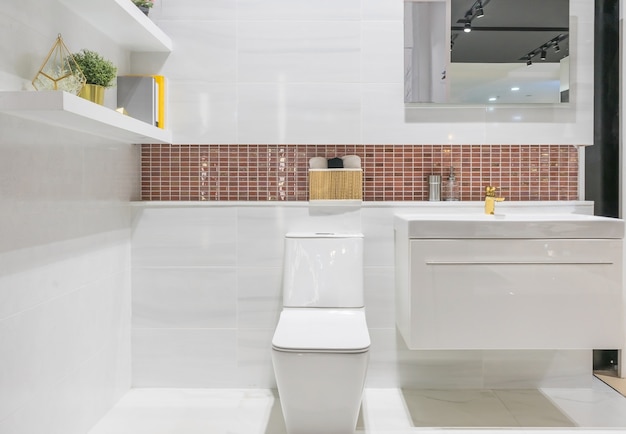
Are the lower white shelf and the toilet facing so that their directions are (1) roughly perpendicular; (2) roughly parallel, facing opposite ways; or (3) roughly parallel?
roughly perpendicular

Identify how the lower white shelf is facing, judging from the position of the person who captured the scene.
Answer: facing to the right of the viewer

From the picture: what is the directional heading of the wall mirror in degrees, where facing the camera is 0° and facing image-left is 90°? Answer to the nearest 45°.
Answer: approximately 0°

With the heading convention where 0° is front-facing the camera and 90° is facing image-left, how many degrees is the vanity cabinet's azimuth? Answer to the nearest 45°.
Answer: approximately 0°

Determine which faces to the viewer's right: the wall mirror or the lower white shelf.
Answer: the lower white shelf

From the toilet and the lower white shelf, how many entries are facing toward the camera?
1

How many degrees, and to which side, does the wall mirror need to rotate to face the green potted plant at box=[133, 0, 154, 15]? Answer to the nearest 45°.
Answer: approximately 45° to its right
